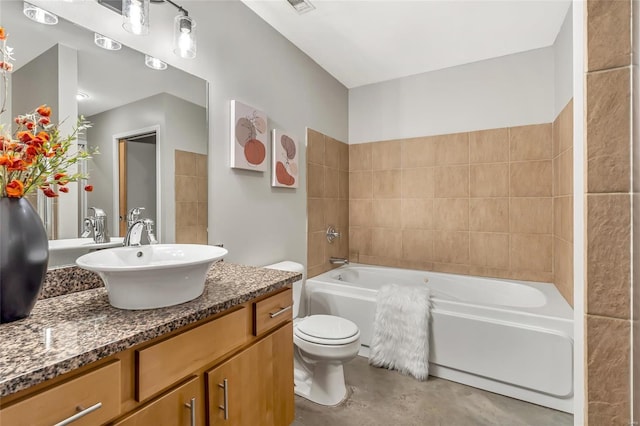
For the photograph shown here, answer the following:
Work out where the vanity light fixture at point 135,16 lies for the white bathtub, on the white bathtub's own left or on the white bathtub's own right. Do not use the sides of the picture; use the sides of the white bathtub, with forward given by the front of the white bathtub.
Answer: on the white bathtub's own right

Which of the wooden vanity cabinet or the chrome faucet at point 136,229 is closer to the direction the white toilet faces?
the wooden vanity cabinet

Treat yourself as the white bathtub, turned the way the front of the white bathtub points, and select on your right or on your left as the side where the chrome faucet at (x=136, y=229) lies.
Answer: on your right

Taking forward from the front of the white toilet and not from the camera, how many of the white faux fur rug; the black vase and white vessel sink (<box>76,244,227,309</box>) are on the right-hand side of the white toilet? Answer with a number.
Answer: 2

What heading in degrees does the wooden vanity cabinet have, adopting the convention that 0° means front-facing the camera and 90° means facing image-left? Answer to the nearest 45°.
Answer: approximately 315°

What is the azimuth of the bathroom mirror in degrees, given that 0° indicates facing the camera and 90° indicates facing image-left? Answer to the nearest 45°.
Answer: approximately 315°

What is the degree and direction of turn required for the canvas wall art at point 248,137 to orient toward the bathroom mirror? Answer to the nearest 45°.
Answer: approximately 90° to its right

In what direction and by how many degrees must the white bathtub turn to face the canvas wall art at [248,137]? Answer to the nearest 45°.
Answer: approximately 90° to its right
